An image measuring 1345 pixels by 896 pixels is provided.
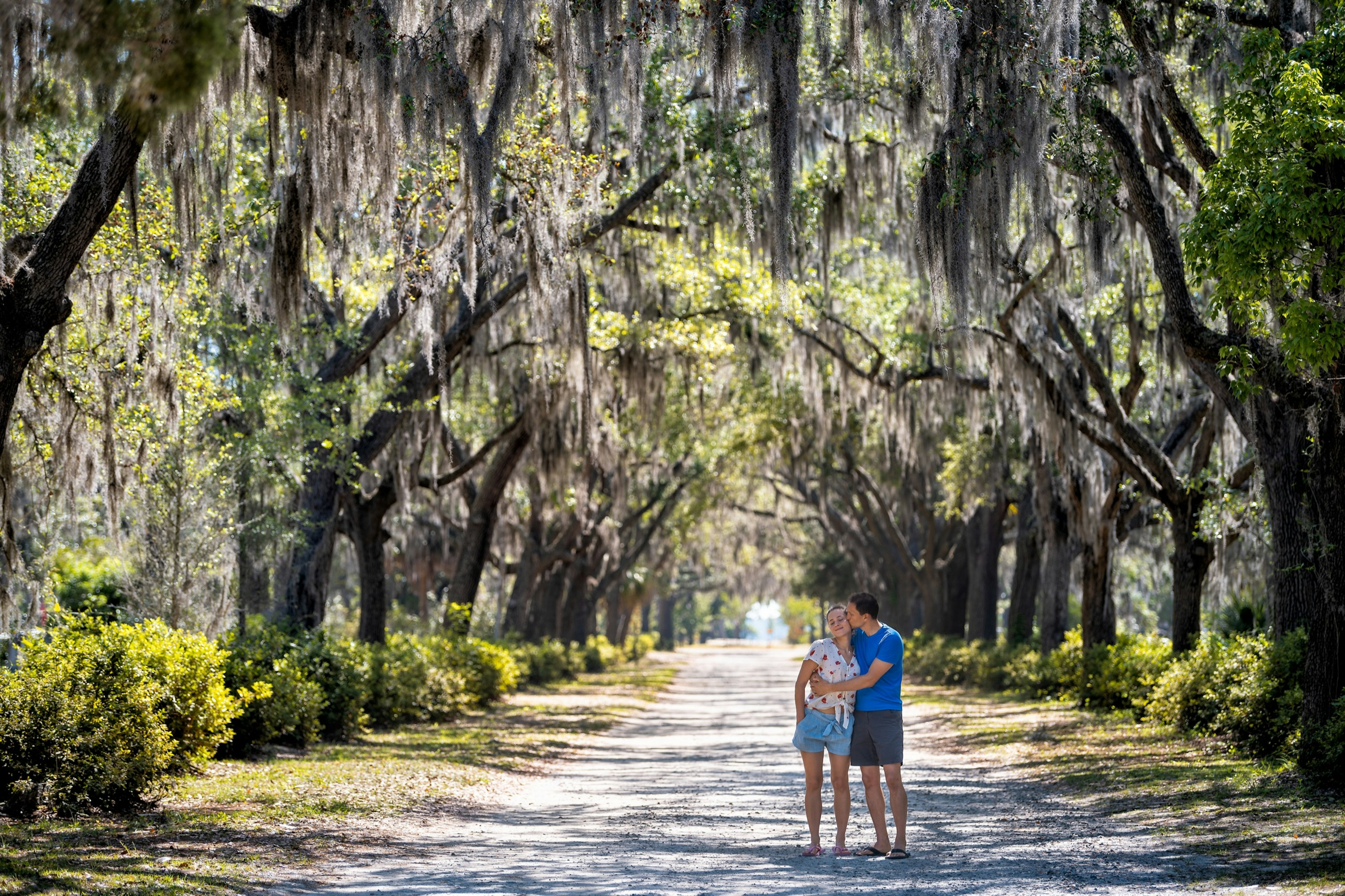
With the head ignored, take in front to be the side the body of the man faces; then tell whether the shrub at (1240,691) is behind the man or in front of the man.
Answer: behind

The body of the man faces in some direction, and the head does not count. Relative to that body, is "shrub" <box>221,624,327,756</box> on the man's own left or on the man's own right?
on the man's own right

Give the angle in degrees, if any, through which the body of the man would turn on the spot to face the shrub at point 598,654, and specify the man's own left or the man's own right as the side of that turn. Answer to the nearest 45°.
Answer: approximately 135° to the man's own right

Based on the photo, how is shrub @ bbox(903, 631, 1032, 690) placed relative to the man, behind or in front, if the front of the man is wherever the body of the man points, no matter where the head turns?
behind

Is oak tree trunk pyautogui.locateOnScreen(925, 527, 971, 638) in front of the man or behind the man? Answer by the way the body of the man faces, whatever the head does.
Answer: behind

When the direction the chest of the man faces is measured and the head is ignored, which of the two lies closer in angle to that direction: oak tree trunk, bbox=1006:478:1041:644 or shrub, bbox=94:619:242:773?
the shrub

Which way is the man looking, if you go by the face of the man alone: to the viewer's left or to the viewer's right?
to the viewer's left

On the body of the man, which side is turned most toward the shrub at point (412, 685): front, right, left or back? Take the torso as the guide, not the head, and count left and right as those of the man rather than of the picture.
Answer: right

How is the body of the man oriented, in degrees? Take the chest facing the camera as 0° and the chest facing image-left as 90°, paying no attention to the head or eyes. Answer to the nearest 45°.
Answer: approximately 45°

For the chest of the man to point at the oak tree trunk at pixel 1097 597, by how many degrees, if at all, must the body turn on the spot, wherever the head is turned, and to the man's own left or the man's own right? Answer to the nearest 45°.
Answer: approximately 135° to the man's own right

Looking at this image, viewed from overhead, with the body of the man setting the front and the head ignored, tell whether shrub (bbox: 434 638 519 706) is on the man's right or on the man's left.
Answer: on the man's right

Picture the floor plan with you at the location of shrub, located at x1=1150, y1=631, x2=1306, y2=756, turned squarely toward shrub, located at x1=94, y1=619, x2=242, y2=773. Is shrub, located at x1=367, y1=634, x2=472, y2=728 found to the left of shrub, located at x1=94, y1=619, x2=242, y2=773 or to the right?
right

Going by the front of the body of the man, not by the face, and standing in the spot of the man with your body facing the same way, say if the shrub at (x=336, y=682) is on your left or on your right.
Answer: on your right
